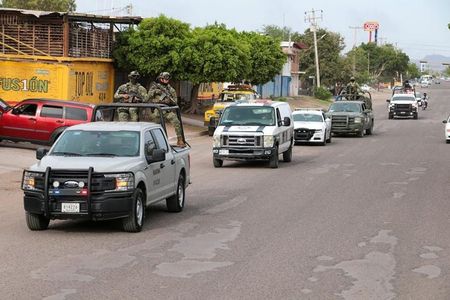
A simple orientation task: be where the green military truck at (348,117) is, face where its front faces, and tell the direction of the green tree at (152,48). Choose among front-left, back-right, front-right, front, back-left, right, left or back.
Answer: front-right

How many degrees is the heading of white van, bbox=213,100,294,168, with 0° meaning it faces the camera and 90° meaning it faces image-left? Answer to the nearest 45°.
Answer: approximately 45°

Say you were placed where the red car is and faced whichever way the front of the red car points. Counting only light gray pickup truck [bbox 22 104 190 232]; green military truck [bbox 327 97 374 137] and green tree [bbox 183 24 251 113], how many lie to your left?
1

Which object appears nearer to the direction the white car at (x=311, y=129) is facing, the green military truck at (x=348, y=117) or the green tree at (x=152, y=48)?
the green tree

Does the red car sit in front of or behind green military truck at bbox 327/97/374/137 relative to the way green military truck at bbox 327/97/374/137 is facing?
in front

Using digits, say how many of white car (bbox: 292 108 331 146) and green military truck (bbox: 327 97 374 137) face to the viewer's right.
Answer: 0

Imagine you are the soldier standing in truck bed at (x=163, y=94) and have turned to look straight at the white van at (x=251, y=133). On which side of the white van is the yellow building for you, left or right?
left

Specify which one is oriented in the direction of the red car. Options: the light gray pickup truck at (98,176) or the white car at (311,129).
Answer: the white car
